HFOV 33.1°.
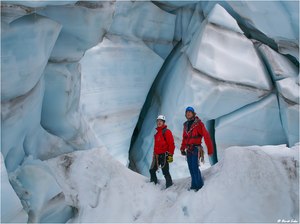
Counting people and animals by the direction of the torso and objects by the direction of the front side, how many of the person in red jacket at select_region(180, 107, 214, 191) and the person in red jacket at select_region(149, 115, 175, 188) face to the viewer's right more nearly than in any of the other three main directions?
0

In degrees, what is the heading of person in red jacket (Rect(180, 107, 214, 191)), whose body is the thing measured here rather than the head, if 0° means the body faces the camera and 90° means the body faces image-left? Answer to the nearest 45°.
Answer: approximately 45°

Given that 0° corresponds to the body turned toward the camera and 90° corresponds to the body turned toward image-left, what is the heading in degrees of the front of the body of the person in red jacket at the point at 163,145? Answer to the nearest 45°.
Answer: approximately 45°
